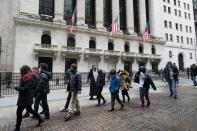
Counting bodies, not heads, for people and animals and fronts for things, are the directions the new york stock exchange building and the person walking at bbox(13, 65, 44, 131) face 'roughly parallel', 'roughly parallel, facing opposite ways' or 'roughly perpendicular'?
roughly perpendicular

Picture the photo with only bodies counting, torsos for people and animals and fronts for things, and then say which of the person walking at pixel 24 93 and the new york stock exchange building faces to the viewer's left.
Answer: the person walking

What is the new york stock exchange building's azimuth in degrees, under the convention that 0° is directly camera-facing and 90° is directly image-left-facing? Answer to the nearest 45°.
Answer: approximately 315°

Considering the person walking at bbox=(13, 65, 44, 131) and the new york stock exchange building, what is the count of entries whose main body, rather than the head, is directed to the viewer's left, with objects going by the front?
1

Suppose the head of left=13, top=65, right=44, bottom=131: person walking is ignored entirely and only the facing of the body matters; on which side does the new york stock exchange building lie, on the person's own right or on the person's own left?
on the person's own right

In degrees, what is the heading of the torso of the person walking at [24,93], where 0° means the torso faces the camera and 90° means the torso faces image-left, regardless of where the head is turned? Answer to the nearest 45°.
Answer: approximately 90°

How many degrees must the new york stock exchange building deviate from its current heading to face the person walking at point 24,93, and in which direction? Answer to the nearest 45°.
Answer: approximately 45° to its right
